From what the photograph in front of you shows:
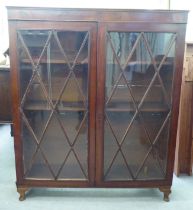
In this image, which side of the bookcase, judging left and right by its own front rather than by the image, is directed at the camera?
front
